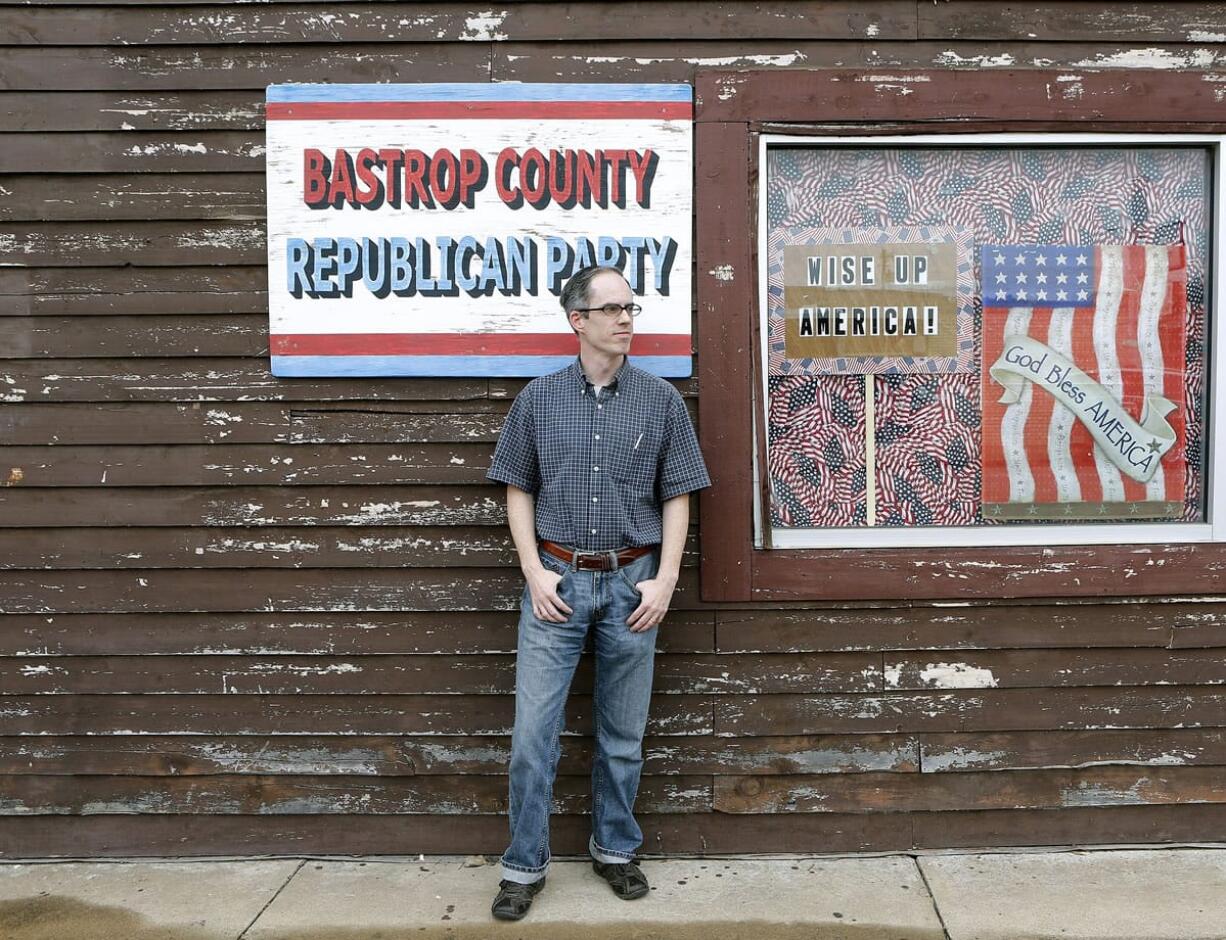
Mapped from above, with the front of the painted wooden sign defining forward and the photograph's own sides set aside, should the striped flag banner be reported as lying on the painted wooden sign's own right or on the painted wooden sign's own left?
on the painted wooden sign's own left

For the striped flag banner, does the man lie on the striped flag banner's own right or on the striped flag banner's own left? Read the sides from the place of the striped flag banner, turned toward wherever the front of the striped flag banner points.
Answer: on the striped flag banner's own right

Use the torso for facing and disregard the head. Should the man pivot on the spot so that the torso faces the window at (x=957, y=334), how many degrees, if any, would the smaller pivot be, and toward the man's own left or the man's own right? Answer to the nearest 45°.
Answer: approximately 90° to the man's own left

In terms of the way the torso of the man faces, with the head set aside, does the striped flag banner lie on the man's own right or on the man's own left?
on the man's own left

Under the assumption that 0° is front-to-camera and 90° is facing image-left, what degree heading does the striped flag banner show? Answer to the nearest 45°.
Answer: approximately 0°
